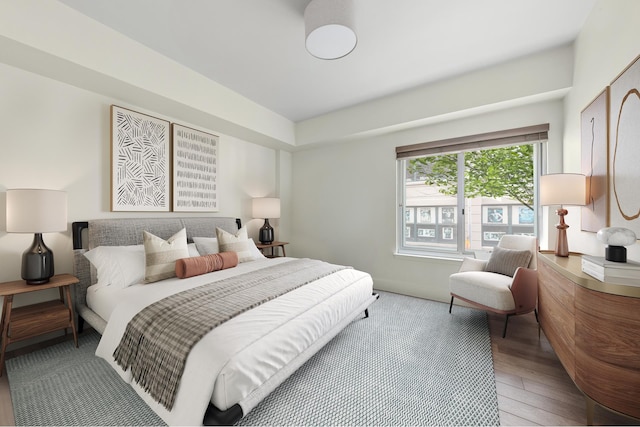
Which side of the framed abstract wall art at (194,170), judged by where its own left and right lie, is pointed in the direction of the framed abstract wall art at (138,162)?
right

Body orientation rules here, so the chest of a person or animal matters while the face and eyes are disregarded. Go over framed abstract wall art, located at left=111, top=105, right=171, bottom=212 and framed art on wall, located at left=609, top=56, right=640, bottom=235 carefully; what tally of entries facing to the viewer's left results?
1

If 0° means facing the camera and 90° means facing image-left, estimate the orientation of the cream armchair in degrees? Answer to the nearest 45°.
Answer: approximately 45°

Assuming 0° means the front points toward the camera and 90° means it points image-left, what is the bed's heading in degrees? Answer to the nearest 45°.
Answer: approximately 315°

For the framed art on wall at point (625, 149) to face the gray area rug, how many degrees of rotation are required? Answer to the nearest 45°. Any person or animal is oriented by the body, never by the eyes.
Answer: approximately 45° to its left

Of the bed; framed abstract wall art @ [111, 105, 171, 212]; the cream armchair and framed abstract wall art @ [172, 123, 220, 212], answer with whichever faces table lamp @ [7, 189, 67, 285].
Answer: the cream armchair

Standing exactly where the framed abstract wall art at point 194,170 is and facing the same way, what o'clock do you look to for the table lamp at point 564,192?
The table lamp is roughly at 12 o'clock from the framed abstract wall art.

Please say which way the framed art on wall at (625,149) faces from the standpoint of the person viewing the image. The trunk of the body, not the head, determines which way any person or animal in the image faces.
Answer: facing to the left of the viewer
